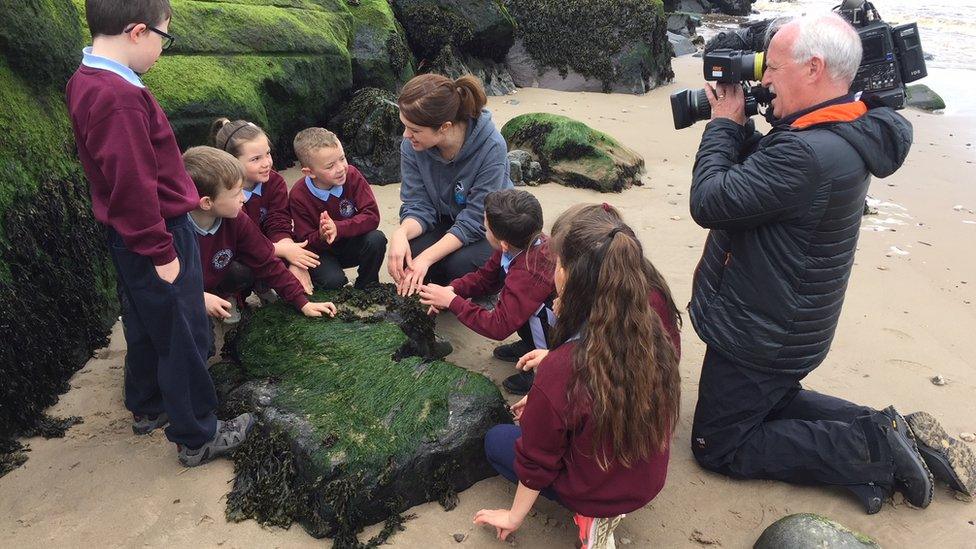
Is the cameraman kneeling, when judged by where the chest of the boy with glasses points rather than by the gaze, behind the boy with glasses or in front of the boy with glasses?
in front

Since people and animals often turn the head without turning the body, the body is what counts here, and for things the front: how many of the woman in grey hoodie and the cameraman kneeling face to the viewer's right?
0

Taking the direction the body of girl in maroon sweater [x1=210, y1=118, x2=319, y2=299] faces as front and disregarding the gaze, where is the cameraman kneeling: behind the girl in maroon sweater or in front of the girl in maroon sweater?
in front

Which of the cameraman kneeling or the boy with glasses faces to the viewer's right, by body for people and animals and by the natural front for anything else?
the boy with glasses

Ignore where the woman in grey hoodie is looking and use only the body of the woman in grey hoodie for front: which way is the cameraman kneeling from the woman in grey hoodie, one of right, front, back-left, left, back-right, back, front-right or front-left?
left

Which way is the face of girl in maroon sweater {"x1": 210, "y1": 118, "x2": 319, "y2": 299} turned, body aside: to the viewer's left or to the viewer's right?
to the viewer's right

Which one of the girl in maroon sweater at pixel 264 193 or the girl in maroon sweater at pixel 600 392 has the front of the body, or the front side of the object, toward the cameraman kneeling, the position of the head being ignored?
the girl in maroon sweater at pixel 264 193

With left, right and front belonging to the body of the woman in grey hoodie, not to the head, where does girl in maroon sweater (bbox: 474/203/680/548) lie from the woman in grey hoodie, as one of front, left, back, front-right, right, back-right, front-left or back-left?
front-left

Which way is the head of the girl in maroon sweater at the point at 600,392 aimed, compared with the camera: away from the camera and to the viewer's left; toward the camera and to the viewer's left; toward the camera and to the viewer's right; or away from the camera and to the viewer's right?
away from the camera and to the viewer's left

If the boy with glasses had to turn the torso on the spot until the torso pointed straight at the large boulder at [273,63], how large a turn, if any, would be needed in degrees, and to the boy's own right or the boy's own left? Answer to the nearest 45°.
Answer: approximately 90° to the boy's own left

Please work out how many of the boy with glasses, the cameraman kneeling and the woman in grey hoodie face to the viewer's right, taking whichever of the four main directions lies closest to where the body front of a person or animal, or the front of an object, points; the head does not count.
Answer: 1

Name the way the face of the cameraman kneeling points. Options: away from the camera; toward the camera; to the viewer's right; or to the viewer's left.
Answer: to the viewer's left

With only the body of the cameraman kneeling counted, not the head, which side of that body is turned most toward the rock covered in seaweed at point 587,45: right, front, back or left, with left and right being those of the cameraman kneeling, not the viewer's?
right

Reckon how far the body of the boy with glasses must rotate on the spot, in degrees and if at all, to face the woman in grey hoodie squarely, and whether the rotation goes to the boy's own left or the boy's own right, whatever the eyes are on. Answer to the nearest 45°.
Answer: approximately 45° to the boy's own left

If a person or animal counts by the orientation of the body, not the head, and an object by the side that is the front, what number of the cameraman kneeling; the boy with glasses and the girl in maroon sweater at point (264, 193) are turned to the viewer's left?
1

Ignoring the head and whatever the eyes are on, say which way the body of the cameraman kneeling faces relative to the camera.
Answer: to the viewer's left
